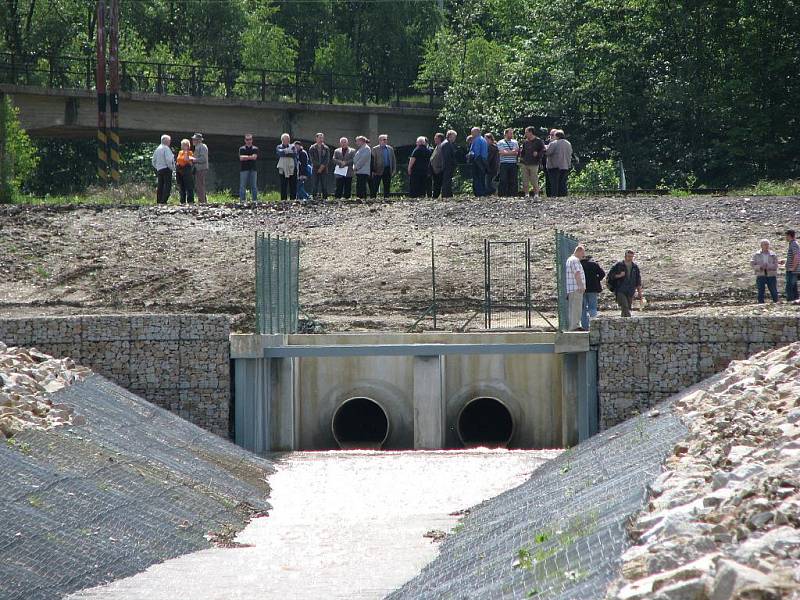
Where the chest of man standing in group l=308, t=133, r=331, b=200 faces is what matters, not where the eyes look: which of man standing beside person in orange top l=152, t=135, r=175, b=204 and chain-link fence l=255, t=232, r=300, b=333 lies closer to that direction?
the chain-link fence

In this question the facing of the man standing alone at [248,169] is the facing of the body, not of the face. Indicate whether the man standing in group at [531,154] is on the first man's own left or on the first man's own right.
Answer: on the first man's own left

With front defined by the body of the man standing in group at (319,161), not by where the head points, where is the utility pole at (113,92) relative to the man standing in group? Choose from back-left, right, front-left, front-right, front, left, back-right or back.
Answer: back-right

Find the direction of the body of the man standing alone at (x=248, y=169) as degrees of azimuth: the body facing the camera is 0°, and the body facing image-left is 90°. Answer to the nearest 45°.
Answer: approximately 0°

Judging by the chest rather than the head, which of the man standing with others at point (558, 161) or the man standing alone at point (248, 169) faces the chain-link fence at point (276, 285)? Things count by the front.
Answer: the man standing alone at point (248, 169)

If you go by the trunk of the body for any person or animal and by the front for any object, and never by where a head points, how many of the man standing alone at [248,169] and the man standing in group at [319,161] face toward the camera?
2

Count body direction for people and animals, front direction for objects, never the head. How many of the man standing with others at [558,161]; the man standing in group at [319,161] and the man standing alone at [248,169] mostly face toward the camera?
2

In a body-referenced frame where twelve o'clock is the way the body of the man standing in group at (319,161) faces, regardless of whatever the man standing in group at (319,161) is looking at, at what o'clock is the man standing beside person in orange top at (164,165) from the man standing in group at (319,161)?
the man standing beside person in orange top at (164,165) is roughly at 3 o'clock from the man standing in group at (319,161).

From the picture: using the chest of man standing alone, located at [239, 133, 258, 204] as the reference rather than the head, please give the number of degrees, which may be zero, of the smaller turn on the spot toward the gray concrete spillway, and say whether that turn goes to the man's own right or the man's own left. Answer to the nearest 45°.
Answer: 0° — they already face it

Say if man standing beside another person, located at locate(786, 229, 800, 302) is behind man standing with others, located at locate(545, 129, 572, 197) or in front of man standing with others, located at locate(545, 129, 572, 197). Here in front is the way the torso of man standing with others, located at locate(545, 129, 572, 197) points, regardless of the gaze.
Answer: behind

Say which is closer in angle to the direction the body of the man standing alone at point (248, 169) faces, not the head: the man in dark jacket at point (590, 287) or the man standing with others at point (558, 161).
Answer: the man in dark jacket
